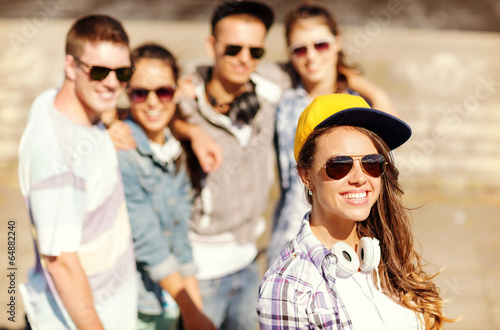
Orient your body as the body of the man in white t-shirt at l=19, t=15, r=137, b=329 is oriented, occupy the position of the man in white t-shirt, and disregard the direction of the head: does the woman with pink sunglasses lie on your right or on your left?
on your left

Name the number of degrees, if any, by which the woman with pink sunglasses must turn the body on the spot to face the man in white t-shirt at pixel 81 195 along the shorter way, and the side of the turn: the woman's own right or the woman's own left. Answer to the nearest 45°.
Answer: approximately 45° to the woman's own right

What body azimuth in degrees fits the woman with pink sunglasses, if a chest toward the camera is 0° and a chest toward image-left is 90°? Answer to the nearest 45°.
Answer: approximately 0°

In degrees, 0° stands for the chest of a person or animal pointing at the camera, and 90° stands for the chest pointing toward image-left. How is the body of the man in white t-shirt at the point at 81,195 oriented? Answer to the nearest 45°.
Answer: approximately 315°
